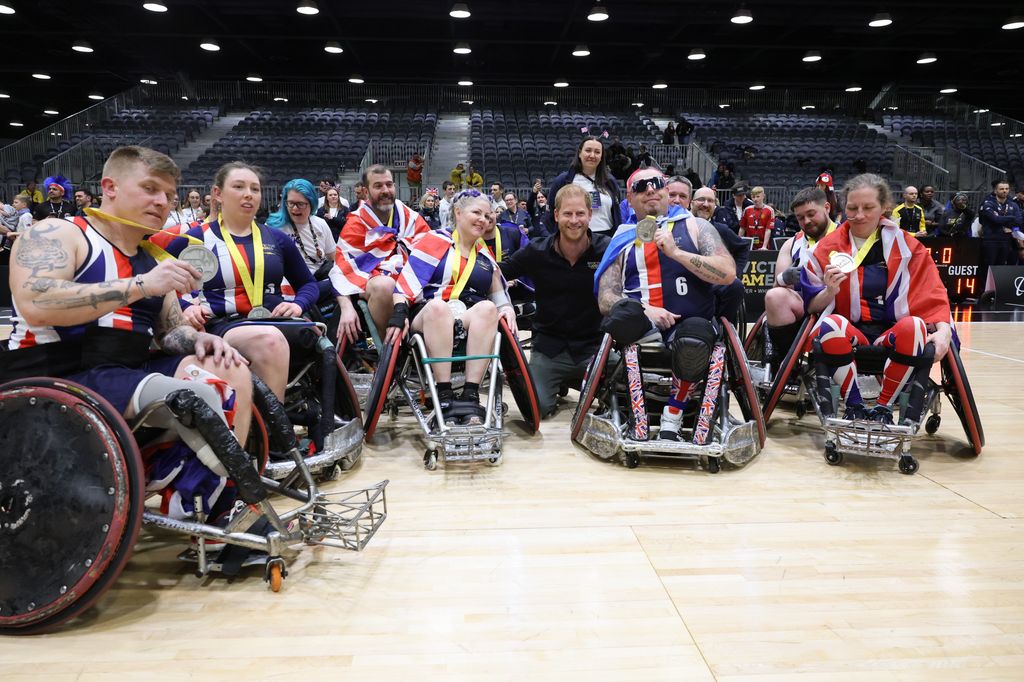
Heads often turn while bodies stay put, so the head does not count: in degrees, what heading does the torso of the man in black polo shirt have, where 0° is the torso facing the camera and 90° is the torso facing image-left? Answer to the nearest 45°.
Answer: approximately 0°

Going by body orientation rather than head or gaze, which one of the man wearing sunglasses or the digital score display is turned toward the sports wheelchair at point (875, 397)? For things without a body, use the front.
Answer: the digital score display

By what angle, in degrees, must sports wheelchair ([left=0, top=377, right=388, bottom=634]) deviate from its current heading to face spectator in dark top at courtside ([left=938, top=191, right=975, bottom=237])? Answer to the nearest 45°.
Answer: approximately 45° to its left

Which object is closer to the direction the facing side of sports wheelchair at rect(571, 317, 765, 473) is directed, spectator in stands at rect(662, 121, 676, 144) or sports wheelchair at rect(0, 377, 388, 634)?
the sports wheelchair

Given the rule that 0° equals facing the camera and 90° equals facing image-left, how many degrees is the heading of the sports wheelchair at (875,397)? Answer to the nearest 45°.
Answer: approximately 0°

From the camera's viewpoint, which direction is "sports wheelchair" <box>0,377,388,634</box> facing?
to the viewer's right

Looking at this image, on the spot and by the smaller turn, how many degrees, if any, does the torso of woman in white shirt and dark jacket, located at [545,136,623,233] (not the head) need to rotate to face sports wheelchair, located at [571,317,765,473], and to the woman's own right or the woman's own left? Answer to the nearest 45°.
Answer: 0° — they already face it

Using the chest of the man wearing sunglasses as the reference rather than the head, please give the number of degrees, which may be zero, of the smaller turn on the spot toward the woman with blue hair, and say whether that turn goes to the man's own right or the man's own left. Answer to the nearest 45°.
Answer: approximately 90° to the man's own right

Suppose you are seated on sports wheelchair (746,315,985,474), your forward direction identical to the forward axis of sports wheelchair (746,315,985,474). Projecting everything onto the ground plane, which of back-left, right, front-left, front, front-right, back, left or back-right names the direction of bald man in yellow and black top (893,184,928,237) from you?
back

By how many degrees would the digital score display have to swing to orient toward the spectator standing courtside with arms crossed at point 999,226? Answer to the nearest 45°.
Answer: approximately 135° to its left

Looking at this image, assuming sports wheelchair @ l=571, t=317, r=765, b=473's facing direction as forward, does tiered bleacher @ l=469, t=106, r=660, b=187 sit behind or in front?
behind
